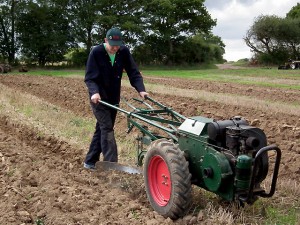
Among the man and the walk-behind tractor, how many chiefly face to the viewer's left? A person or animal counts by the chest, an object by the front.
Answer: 0

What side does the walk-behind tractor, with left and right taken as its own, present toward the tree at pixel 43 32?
back

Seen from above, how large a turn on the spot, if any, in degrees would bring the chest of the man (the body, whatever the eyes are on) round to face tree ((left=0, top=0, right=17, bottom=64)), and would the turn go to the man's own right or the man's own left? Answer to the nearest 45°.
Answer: approximately 135° to the man's own left

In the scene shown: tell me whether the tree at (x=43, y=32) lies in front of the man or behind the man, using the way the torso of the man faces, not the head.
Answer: behind

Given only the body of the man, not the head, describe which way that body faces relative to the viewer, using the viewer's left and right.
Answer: facing the viewer and to the right of the viewer

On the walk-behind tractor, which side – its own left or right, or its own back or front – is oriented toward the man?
back

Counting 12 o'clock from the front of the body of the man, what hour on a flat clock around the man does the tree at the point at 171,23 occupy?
The tree is roughly at 8 o'clock from the man.

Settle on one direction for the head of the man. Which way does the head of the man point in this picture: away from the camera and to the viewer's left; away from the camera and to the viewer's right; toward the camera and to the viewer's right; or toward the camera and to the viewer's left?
toward the camera and to the viewer's right

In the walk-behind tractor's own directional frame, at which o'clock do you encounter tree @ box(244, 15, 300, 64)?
The tree is roughly at 8 o'clock from the walk-behind tractor.

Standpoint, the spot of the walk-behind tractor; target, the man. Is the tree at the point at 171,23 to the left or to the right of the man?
right

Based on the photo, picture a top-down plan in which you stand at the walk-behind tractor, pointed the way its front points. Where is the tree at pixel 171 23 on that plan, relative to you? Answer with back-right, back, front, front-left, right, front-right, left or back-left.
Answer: back-left
